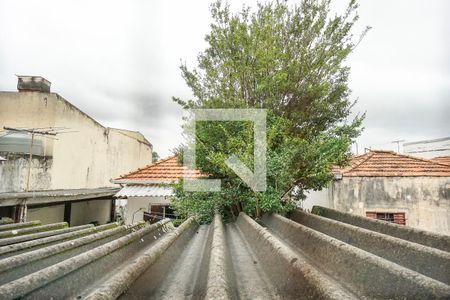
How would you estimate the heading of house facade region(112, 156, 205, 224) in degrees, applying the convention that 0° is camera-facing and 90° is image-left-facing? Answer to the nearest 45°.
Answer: approximately 0°
